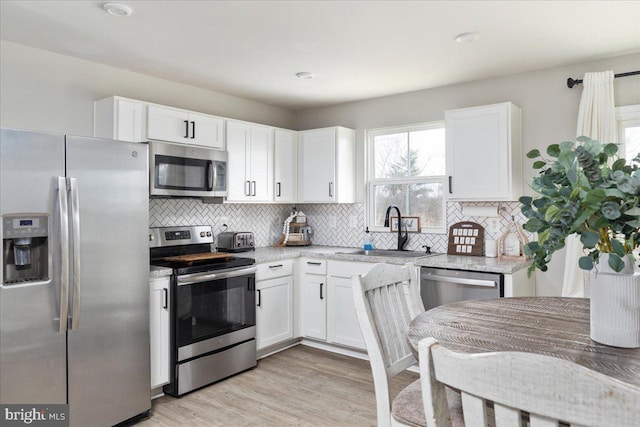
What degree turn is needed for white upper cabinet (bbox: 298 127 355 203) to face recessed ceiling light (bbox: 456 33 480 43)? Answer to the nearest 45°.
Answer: approximately 90° to its left

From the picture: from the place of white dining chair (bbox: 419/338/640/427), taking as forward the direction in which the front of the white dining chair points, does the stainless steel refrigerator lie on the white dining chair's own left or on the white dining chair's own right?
on the white dining chair's own left

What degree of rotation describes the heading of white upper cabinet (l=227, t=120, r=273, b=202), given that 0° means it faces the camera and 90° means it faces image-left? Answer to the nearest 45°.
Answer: approximately 315°

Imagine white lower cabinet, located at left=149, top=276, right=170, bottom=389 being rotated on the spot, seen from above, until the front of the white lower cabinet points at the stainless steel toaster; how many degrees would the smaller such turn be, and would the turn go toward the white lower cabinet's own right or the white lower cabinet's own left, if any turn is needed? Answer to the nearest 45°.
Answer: approximately 90° to the white lower cabinet's own left

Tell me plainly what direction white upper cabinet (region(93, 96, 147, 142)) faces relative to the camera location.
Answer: facing the viewer and to the right of the viewer

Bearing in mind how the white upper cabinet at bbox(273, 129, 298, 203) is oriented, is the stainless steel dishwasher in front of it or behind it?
in front

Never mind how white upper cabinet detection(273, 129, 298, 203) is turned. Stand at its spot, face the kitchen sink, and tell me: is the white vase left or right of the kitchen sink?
right
